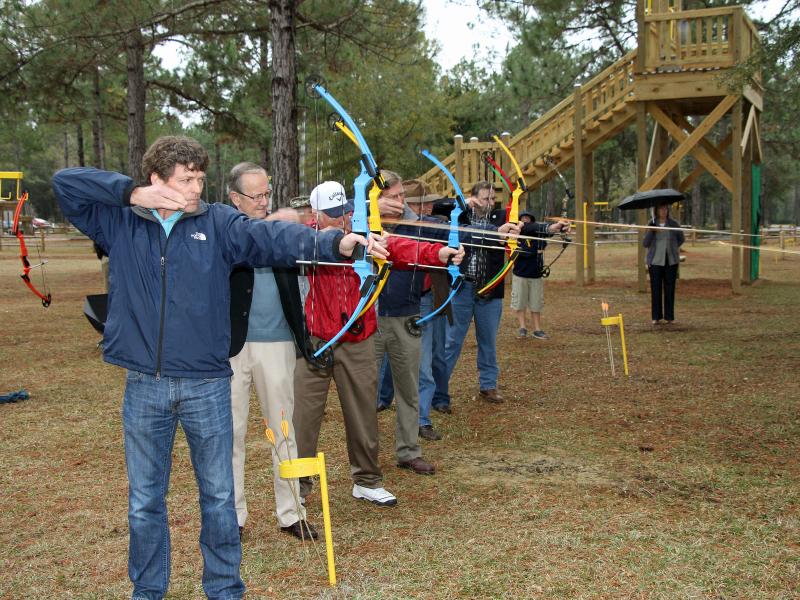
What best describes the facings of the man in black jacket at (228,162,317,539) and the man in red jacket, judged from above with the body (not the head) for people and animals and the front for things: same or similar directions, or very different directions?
same or similar directions

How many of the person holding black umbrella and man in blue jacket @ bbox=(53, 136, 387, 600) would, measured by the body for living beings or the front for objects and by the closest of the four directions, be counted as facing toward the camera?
2

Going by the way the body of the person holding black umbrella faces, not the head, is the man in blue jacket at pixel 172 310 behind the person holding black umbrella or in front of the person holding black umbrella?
in front

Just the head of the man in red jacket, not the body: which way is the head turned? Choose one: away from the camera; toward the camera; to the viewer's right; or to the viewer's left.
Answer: to the viewer's right

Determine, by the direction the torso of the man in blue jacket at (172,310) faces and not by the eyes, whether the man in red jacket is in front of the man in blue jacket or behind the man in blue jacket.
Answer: behind

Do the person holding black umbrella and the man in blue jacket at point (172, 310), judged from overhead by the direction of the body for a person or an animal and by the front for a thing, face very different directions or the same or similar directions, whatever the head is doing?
same or similar directions

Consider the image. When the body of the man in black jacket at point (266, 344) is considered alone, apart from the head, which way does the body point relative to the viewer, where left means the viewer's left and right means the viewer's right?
facing the viewer and to the right of the viewer

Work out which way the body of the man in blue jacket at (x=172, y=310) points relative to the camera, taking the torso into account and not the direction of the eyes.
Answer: toward the camera

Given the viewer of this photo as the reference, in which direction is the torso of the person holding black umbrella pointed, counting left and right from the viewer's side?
facing the viewer
